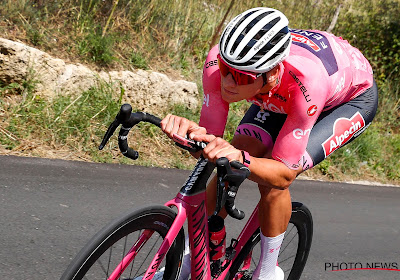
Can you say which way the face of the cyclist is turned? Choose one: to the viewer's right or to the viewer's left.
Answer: to the viewer's left

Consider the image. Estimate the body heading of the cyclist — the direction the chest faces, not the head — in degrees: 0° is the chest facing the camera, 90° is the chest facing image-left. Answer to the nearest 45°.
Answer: approximately 45°
